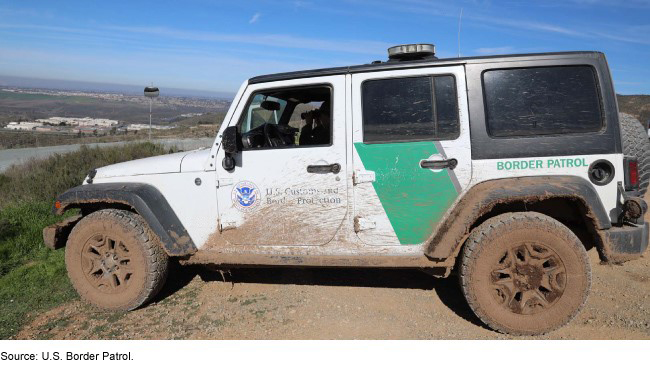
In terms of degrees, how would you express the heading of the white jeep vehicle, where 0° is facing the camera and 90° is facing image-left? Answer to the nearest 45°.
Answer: approximately 90°

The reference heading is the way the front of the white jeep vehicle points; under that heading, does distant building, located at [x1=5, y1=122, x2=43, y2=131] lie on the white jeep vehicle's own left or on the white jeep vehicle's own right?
on the white jeep vehicle's own right

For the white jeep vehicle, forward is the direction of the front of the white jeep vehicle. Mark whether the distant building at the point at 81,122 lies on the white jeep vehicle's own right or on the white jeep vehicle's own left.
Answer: on the white jeep vehicle's own right
